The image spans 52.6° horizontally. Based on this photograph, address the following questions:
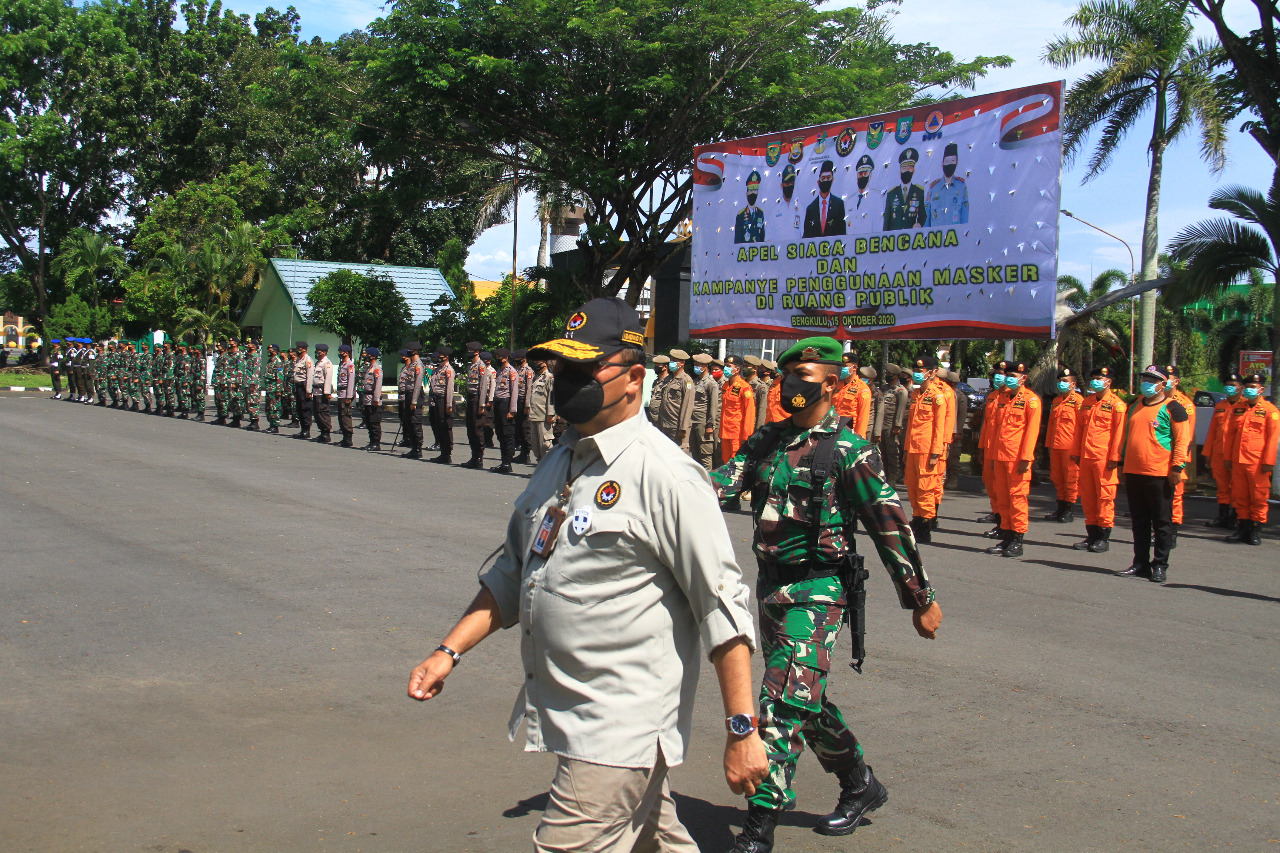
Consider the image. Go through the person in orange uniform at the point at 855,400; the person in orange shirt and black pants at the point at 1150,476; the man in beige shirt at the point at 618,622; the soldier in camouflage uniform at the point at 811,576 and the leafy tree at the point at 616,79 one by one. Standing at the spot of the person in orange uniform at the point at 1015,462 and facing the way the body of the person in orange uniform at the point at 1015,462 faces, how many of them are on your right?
2

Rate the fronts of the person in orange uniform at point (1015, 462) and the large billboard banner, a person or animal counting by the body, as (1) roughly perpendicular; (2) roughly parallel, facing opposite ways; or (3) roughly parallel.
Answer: roughly parallel

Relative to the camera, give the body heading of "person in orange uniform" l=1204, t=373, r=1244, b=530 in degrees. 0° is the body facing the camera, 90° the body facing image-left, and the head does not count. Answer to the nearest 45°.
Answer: approximately 45°

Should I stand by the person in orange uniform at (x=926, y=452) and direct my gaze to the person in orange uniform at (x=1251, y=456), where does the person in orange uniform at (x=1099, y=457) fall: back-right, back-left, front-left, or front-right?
front-right

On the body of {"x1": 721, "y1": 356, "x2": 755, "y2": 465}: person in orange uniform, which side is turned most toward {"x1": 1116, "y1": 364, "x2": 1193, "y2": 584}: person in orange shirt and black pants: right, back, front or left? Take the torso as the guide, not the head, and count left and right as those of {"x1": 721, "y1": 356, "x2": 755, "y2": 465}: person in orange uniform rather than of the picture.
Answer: left

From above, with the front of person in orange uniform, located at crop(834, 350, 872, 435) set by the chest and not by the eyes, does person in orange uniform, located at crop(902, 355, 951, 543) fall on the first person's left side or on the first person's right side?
on the first person's left side

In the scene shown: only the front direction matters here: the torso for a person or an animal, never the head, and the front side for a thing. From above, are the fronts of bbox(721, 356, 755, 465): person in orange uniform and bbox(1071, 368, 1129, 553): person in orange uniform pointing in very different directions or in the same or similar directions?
same or similar directions

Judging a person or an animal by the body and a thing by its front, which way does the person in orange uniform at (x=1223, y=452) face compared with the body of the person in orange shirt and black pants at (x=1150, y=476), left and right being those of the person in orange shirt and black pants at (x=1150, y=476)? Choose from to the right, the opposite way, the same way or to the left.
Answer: the same way

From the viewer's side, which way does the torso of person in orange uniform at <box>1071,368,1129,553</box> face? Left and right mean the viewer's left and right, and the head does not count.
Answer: facing the viewer and to the left of the viewer

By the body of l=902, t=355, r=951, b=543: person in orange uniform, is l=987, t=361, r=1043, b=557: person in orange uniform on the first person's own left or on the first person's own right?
on the first person's own left

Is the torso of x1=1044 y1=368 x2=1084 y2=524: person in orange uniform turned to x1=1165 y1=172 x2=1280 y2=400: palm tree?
no

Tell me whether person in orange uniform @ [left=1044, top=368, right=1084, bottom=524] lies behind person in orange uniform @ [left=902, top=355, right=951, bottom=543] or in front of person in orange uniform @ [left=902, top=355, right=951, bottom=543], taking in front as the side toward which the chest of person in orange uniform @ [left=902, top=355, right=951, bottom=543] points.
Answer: behind

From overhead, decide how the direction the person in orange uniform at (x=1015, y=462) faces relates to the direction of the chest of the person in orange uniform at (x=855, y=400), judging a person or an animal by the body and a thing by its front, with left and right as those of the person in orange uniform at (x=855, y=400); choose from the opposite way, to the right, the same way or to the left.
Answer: the same way

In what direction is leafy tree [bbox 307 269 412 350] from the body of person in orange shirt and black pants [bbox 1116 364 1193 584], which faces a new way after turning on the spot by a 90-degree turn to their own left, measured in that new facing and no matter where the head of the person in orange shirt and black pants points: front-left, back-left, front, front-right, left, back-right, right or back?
back

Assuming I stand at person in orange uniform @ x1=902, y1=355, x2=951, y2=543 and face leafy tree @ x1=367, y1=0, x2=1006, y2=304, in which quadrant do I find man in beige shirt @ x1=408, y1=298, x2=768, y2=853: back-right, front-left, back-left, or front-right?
back-left

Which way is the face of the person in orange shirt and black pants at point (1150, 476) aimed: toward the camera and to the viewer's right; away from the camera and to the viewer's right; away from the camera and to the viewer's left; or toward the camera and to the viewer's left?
toward the camera and to the viewer's left

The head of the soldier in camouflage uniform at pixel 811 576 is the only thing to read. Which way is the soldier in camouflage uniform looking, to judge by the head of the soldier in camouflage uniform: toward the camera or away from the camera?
toward the camera

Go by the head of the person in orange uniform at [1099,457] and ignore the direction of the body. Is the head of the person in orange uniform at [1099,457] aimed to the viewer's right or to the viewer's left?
to the viewer's left

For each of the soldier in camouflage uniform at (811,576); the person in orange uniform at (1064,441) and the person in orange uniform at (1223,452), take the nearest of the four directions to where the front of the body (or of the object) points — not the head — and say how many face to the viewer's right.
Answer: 0

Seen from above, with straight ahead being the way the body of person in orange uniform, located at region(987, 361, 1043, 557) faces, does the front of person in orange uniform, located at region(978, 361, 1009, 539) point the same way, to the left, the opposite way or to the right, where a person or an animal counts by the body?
the same way

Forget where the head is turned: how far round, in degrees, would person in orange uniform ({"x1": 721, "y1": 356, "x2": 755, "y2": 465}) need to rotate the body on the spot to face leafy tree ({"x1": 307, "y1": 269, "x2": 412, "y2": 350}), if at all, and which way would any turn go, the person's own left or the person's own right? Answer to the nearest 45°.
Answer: approximately 90° to the person's own right

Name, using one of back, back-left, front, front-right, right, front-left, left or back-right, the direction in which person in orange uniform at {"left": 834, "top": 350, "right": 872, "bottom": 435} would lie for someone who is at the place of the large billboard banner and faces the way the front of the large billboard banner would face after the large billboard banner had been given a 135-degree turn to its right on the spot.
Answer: back

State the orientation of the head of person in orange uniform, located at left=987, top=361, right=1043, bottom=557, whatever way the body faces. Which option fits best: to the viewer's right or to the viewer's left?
to the viewer's left
